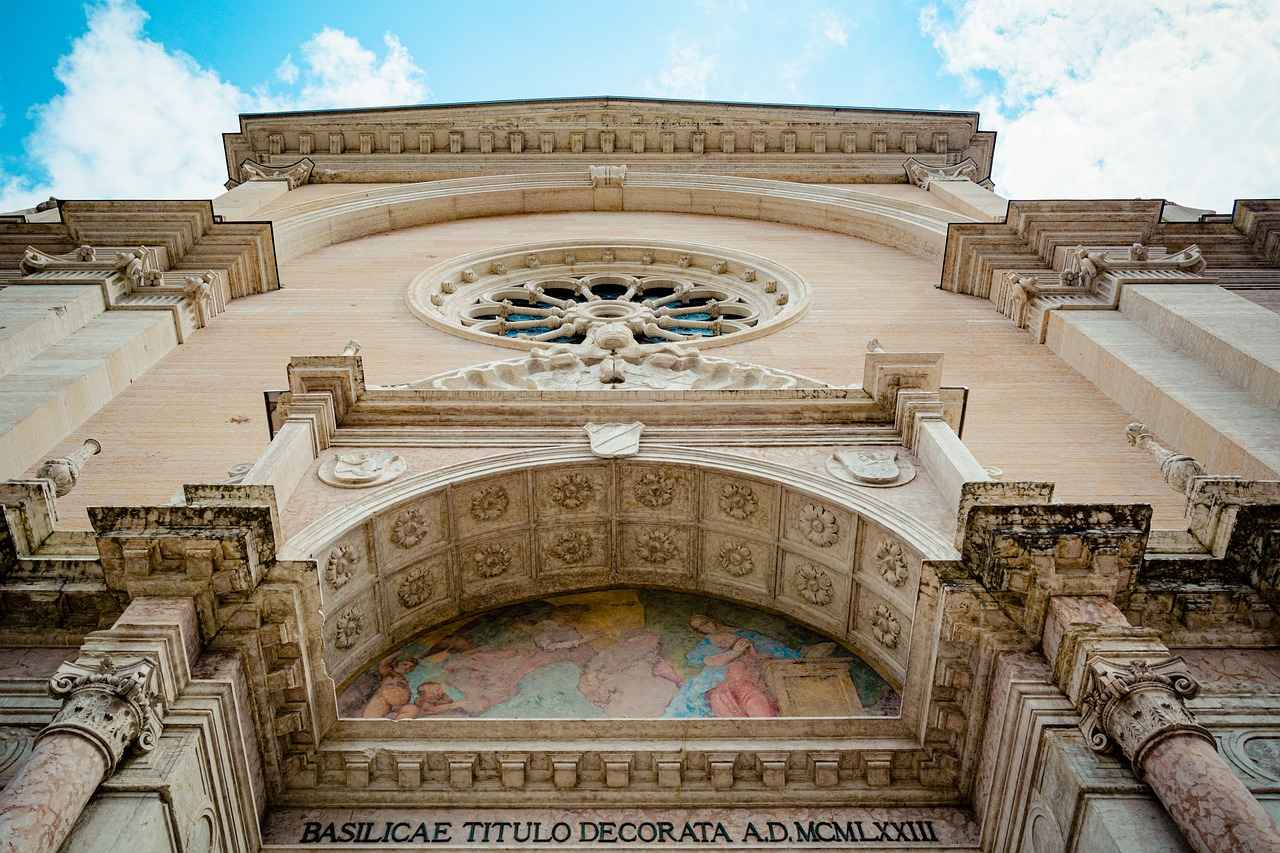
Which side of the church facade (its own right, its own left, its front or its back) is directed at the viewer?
front
